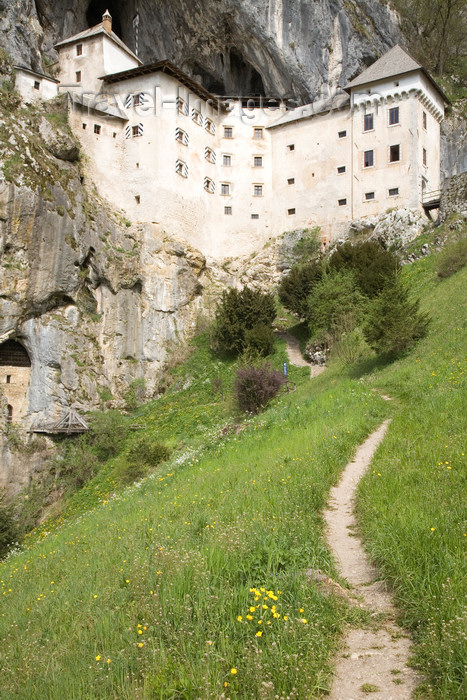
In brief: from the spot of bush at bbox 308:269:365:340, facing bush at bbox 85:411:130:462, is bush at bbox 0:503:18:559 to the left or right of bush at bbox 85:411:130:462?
left

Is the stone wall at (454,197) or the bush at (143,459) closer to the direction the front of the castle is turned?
the bush

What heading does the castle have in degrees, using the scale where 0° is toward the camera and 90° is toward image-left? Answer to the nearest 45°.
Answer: approximately 0°

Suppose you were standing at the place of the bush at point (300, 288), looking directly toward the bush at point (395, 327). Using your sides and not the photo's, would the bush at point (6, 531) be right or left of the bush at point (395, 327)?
right

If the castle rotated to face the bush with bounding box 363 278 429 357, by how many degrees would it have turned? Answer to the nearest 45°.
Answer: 0° — it already faces it

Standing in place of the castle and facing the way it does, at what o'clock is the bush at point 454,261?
The bush is roughly at 11 o'clock from the castle.

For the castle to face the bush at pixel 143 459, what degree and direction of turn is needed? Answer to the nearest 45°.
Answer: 0° — it already faces it
